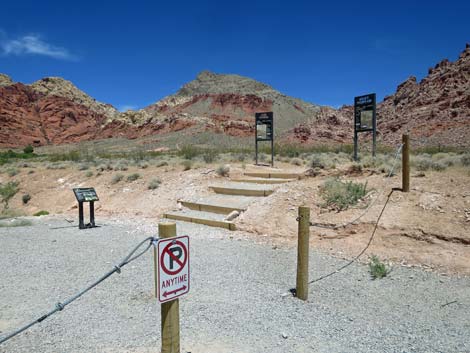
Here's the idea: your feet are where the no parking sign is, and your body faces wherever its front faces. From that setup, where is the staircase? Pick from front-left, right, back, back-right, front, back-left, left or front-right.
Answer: back-left

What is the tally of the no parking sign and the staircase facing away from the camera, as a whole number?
0

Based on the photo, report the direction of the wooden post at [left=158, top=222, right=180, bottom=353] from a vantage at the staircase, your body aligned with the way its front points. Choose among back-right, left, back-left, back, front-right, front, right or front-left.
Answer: front-left

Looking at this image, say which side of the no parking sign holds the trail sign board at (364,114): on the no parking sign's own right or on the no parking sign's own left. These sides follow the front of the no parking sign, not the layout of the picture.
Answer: on the no parking sign's own left

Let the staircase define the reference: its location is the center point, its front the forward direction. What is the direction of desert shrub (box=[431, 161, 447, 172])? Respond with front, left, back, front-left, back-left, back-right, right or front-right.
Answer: back-left

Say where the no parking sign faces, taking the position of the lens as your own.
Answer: facing the viewer and to the right of the viewer

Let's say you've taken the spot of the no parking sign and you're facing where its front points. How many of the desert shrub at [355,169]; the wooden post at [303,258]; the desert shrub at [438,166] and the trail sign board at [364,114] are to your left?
4

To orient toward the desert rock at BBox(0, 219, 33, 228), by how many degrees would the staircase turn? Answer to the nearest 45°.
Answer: approximately 45° to its right

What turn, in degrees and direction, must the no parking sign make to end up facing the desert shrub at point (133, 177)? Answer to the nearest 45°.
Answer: approximately 135° to its left

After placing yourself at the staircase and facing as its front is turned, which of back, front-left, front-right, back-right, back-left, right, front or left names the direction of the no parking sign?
front-left

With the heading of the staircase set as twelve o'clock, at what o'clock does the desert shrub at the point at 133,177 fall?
The desert shrub is roughly at 3 o'clock from the staircase.

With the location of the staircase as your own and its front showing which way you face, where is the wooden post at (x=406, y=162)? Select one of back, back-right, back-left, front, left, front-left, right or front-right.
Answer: left

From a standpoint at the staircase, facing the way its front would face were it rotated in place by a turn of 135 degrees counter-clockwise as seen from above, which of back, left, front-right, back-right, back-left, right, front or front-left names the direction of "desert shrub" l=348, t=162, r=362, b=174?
front

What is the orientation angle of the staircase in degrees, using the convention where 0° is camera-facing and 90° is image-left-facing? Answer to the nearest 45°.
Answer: approximately 45°

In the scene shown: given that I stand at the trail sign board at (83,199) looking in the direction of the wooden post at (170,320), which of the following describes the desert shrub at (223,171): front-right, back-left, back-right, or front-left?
back-left

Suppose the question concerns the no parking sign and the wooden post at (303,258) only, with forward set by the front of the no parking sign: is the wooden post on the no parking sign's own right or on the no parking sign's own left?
on the no parking sign's own left
